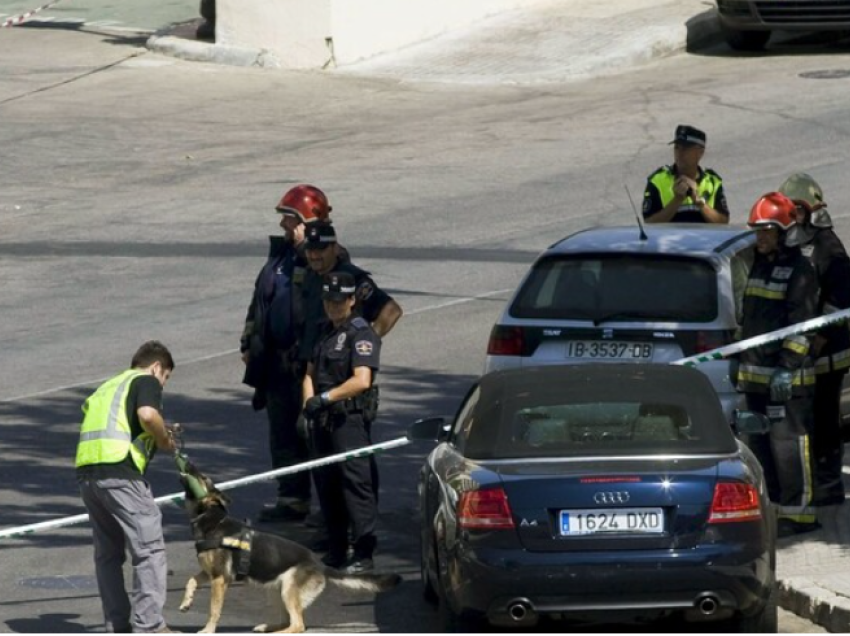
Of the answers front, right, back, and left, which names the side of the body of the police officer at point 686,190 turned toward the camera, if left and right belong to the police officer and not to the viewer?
front

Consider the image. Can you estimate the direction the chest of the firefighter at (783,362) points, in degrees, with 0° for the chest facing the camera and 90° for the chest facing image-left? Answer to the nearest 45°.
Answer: approximately 45°

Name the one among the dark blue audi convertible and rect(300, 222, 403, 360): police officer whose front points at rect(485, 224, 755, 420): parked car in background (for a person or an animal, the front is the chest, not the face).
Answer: the dark blue audi convertible

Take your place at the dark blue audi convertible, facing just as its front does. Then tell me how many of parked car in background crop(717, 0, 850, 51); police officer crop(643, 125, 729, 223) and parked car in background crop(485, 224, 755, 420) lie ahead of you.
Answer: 3

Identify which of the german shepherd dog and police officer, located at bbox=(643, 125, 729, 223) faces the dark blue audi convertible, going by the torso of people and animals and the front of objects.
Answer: the police officer

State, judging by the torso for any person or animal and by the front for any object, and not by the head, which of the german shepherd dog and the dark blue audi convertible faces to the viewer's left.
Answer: the german shepherd dog

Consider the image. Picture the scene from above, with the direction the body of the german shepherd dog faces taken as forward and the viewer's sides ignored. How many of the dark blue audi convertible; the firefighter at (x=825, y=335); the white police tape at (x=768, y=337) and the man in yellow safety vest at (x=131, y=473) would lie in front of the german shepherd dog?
1

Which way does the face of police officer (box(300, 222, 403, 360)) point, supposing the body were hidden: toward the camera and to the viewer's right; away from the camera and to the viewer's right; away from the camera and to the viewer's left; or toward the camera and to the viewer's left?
toward the camera and to the viewer's left

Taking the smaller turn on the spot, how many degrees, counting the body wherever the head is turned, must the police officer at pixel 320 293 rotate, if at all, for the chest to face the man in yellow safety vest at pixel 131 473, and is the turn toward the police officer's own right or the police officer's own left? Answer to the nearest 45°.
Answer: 0° — they already face them

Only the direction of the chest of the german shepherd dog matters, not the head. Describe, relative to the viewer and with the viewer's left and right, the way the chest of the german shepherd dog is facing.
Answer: facing to the left of the viewer

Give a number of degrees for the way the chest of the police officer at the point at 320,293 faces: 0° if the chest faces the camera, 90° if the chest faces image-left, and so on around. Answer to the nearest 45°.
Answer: approximately 45°

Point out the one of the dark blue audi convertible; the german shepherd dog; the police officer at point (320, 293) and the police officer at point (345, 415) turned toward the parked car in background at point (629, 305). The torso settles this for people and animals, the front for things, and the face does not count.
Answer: the dark blue audi convertible

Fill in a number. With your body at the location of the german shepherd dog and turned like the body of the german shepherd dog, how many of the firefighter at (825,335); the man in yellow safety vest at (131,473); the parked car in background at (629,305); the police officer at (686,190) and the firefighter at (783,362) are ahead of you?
1

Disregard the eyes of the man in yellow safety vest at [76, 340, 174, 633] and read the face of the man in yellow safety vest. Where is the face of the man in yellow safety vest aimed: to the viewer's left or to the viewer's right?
to the viewer's right

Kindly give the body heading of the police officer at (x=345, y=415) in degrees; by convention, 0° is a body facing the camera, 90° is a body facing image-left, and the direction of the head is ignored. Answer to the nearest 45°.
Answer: approximately 45°

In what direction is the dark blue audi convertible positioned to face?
away from the camera
